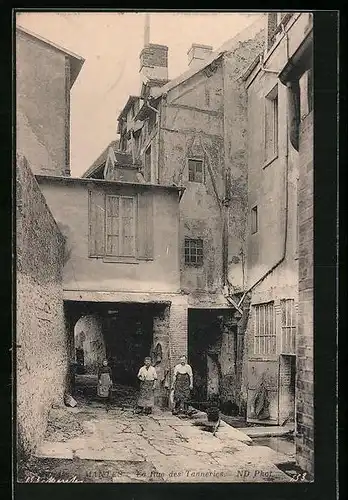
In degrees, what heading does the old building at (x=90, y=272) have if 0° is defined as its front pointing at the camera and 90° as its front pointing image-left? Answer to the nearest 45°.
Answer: approximately 0°

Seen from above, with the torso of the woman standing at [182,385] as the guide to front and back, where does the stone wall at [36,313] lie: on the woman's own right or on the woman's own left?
on the woman's own right

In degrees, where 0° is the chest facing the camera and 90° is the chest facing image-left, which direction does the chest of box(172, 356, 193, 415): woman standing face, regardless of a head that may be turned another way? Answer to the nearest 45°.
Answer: approximately 0°
